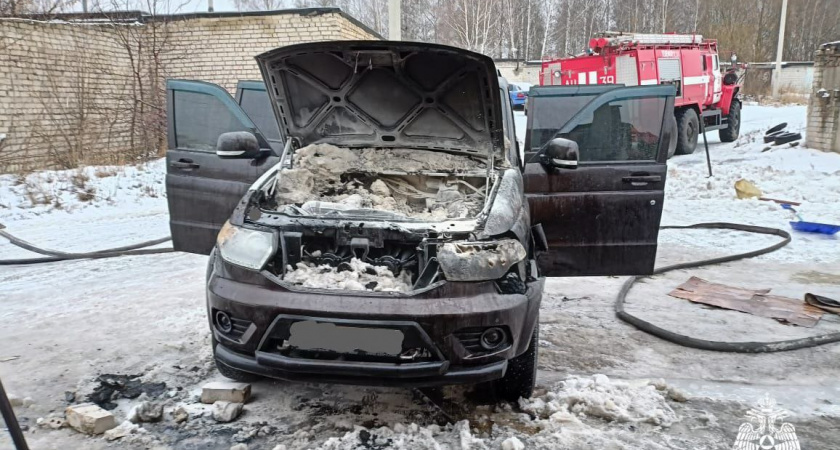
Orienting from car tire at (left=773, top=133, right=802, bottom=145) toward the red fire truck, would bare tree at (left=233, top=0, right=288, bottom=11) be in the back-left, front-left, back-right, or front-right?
front-right

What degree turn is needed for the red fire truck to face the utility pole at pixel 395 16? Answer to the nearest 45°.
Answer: approximately 180°

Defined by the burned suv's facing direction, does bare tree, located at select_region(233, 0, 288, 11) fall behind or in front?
behind

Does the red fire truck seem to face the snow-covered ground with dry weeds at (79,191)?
no

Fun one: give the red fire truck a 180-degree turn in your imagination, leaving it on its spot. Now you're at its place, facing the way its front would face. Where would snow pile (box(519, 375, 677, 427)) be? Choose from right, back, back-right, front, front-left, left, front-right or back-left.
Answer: front-left

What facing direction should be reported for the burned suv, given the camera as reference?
facing the viewer

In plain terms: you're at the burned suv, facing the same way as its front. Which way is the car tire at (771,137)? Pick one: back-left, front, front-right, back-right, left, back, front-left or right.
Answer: back-left

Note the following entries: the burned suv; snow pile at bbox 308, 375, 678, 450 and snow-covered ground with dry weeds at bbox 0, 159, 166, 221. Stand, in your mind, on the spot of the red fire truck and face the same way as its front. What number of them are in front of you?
0

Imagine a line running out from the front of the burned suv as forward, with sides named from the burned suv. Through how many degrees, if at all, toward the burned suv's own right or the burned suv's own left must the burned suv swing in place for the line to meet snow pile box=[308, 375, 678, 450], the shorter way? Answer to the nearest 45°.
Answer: approximately 45° to the burned suv's own left

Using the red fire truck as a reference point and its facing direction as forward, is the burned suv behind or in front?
behind

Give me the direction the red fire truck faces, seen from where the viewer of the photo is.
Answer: facing away from the viewer and to the right of the viewer

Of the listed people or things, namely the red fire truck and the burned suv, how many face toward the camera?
1

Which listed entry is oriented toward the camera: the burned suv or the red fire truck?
the burned suv

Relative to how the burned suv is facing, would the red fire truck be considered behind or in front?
behind
